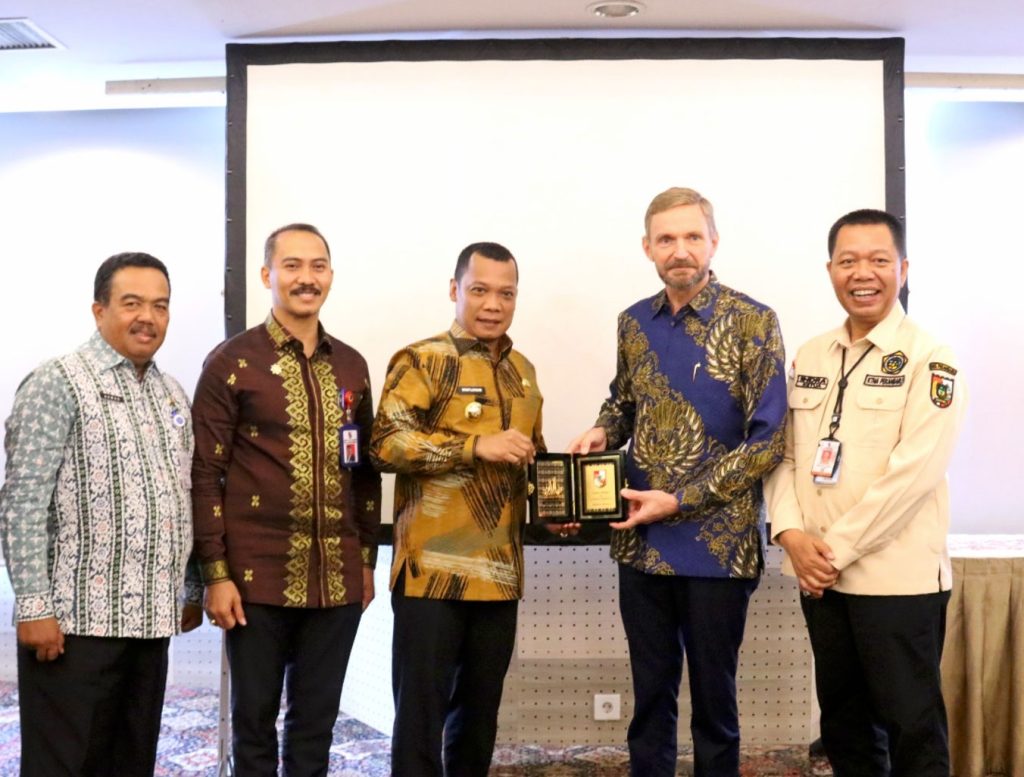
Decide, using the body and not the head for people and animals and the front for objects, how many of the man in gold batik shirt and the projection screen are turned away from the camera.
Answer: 0

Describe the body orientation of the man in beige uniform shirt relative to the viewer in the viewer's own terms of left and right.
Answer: facing the viewer and to the left of the viewer

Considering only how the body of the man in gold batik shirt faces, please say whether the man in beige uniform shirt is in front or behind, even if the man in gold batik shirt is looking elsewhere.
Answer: in front

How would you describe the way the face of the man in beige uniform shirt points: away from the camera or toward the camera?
toward the camera

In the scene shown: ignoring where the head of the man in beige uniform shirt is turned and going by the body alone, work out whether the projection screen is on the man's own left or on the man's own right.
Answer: on the man's own right

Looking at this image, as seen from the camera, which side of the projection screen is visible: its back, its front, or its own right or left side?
front

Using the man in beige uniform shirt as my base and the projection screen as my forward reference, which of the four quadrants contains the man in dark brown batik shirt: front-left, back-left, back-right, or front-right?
front-left

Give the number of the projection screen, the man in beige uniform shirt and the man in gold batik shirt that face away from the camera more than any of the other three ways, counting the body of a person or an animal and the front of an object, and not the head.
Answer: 0

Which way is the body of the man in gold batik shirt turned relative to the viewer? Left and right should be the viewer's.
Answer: facing the viewer and to the right of the viewer
